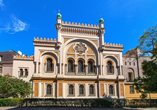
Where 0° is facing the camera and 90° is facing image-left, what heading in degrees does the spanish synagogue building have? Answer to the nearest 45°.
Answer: approximately 0°

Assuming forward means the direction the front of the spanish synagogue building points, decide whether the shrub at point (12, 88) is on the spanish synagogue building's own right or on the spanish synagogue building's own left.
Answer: on the spanish synagogue building's own right
